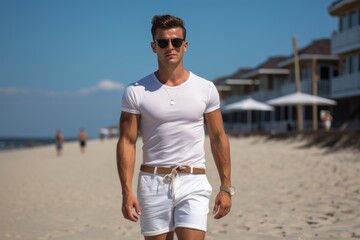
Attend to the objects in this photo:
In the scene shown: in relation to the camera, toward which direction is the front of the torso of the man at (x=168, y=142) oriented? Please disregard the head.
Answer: toward the camera

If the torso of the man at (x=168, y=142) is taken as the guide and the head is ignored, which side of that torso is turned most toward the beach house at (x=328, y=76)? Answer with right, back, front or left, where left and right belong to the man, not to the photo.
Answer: back
